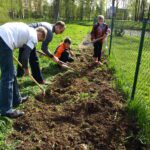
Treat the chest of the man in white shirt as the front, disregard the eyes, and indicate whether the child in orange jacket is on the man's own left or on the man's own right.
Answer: on the man's own left

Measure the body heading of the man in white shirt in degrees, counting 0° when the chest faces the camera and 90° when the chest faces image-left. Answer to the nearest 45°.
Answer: approximately 270°

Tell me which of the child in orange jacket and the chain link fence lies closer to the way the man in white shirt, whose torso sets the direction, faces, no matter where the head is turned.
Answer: the chain link fence
